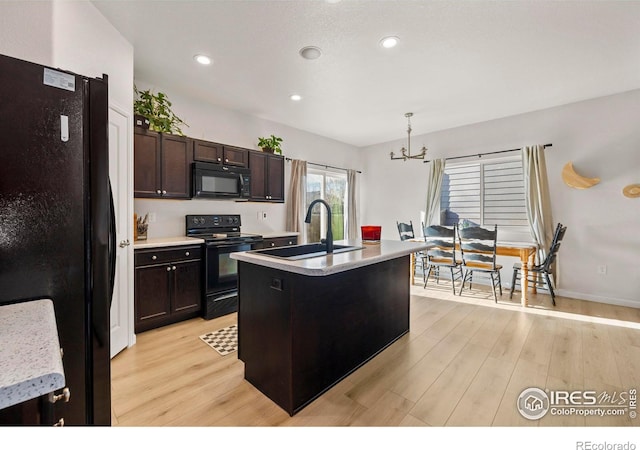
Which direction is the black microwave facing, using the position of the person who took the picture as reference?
facing the viewer and to the right of the viewer

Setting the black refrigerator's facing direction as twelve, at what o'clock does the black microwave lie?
The black microwave is roughly at 10 o'clock from the black refrigerator.

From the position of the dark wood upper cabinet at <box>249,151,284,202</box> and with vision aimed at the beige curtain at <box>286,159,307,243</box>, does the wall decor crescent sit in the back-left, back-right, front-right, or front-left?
front-right

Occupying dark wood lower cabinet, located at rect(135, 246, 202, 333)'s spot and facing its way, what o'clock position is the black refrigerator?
The black refrigerator is roughly at 2 o'clock from the dark wood lower cabinet.

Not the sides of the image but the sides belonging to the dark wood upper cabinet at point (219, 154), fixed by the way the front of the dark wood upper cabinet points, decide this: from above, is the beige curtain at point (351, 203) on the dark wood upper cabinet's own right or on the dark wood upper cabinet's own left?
on the dark wood upper cabinet's own left

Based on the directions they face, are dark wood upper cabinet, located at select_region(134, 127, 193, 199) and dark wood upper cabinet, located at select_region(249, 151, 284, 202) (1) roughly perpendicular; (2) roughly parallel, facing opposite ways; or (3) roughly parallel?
roughly parallel

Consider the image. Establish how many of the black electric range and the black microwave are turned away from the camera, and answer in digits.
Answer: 0

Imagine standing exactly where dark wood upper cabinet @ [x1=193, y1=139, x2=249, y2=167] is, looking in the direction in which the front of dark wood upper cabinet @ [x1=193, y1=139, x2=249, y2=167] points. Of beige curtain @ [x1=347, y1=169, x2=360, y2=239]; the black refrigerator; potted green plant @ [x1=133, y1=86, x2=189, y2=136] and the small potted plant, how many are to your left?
2

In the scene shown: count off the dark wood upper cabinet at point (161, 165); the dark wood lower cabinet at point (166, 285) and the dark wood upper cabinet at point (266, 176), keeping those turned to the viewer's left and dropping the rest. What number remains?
0

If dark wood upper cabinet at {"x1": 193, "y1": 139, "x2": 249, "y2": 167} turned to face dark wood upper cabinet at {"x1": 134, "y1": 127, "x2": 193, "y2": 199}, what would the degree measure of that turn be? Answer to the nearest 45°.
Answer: approximately 90° to its right

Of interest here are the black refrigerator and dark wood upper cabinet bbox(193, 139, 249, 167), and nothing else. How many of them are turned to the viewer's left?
0

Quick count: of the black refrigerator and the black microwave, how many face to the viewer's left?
0

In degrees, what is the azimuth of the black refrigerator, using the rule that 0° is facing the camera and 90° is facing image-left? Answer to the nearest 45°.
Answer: approximately 270°
